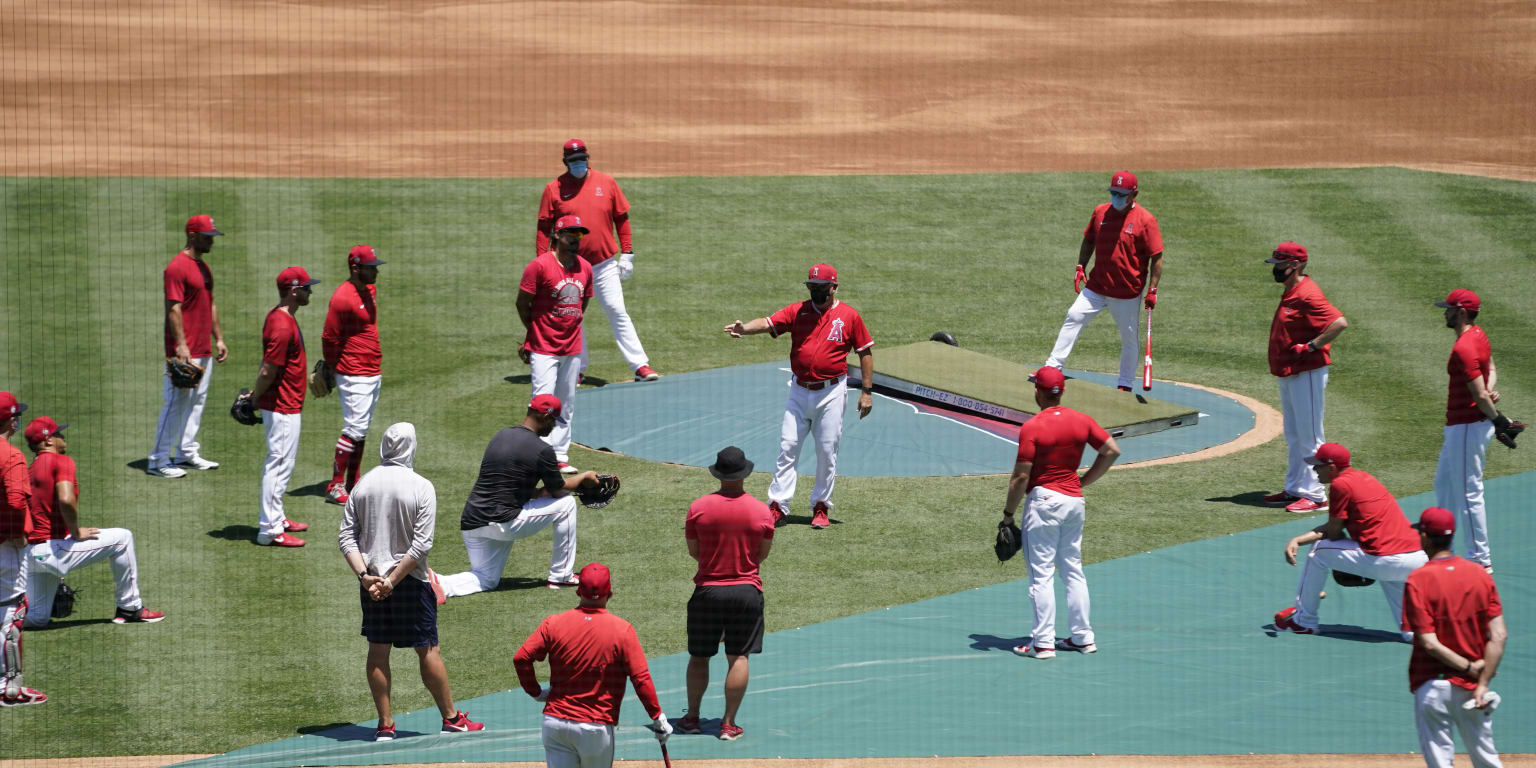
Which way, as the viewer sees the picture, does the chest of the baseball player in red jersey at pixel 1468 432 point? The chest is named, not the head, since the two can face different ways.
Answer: to the viewer's left

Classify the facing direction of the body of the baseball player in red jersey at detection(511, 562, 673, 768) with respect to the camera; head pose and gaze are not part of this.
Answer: away from the camera

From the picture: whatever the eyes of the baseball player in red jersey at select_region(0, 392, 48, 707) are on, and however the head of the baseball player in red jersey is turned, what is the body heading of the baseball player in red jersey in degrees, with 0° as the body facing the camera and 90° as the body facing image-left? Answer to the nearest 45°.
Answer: approximately 270°

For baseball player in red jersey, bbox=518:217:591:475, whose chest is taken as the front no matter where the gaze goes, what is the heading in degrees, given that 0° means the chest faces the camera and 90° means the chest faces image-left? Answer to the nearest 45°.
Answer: approximately 315°

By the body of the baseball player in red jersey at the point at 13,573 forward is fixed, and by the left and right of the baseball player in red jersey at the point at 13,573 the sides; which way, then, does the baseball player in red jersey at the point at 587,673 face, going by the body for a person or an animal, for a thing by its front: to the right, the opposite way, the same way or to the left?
to the left

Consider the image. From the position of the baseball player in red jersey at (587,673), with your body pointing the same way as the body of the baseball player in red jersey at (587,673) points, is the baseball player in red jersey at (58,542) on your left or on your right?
on your left

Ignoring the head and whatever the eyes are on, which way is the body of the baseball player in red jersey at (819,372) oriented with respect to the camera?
toward the camera

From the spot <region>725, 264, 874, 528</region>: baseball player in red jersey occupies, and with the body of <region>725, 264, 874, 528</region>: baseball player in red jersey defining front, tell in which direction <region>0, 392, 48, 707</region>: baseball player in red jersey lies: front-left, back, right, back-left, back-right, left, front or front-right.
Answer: front-right

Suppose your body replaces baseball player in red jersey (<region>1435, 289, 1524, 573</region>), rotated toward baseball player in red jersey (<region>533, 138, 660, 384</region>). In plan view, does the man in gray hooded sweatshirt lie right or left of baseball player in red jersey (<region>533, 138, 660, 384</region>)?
left

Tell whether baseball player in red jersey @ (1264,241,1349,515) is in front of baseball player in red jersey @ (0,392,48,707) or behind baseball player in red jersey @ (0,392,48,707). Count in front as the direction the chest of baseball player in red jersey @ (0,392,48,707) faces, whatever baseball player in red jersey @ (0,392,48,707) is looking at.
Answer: in front

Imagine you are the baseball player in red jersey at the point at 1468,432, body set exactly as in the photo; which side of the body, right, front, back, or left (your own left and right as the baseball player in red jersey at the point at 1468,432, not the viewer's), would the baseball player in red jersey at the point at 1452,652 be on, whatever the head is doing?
left

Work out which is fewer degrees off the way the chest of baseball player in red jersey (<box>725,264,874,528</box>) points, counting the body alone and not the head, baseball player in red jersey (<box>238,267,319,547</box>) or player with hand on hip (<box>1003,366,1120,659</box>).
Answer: the player with hand on hip

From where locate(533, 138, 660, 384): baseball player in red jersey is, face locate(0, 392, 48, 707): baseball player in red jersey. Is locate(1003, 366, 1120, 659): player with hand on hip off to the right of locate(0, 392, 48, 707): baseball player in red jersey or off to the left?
left

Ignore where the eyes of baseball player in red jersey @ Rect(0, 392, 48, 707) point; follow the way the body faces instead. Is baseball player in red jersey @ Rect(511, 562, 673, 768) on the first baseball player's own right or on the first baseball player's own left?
on the first baseball player's own right

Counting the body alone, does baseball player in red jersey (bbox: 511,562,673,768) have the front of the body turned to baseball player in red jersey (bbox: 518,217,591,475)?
yes

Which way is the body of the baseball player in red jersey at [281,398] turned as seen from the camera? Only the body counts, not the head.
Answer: to the viewer's right

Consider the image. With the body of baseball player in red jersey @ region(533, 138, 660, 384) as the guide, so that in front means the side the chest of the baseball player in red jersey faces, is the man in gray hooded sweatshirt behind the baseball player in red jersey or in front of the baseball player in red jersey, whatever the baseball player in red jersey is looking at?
in front

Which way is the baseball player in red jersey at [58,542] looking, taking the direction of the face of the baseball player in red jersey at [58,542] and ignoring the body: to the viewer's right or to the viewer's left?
to the viewer's right

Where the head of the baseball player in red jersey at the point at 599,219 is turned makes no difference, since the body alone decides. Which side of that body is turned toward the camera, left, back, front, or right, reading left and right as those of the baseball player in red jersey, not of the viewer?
front
